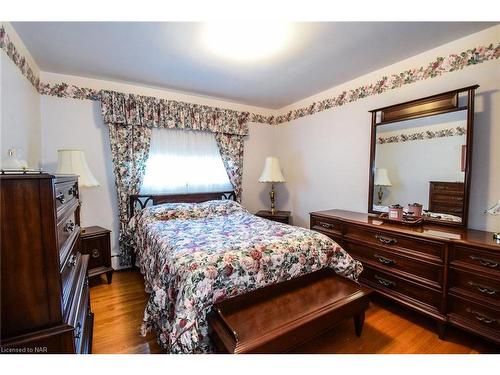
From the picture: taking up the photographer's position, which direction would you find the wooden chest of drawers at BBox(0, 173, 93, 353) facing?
facing to the right of the viewer

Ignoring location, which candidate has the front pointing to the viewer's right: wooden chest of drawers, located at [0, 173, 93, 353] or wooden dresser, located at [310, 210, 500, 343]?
the wooden chest of drawers

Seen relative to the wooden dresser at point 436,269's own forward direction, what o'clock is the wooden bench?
The wooden bench is roughly at 12 o'clock from the wooden dresser.

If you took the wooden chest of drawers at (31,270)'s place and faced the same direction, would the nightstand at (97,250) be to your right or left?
on your left

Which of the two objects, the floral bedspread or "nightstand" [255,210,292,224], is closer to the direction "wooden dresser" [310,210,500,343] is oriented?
the floral bedspread

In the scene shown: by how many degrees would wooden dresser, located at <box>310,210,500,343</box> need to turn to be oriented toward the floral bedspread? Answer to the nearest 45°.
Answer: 0° — it already faces it

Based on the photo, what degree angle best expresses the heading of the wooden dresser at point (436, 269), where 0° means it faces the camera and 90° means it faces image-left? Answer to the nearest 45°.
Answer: approximately 45°

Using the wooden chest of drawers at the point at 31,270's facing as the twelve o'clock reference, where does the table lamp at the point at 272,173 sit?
The table lamp is roughly at 11 o'clock from the wooden chest of drawers.

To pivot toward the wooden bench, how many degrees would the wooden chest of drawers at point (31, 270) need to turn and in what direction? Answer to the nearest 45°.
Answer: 0° — it already faces it
